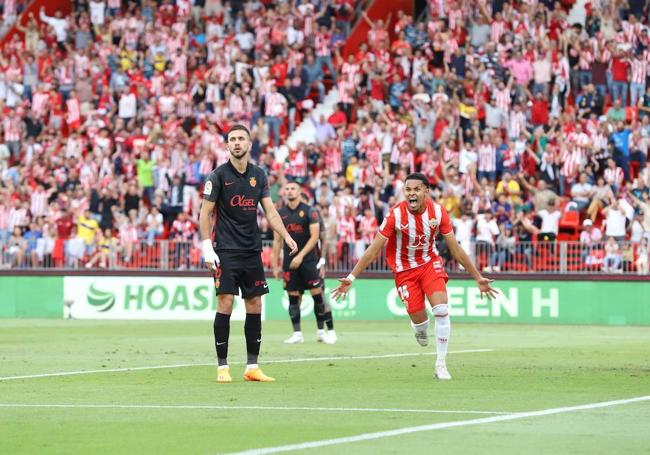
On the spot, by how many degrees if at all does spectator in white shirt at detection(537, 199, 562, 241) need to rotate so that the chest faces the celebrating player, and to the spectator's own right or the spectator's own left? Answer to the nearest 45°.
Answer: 0° — they already face them

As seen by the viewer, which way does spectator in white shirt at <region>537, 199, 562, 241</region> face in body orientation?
toward the camera

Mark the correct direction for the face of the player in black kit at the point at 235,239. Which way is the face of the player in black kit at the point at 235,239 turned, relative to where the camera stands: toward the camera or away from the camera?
toward the camera

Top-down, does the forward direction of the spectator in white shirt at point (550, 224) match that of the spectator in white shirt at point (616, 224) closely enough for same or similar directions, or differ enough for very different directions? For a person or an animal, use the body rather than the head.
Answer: same or similar directions

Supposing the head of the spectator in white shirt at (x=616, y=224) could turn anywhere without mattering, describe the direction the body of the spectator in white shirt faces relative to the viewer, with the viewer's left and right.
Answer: facing the viewer

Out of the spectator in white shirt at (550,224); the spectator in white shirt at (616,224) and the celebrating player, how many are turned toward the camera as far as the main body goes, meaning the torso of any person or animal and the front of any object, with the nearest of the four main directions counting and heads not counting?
3

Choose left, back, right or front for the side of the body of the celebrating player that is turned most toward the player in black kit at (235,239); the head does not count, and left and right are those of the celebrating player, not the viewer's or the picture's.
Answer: right

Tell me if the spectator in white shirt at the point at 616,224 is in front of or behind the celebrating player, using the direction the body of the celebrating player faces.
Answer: behind

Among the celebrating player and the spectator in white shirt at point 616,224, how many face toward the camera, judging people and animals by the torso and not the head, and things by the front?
2

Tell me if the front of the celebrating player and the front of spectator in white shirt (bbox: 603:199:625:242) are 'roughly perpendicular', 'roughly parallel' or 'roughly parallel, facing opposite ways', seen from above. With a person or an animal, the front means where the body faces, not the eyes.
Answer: roughly parallel
